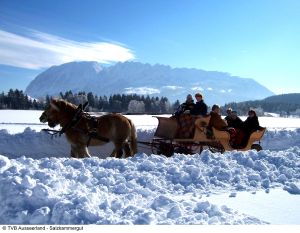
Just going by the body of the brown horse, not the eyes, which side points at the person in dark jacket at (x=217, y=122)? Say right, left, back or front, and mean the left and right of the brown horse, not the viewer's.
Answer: back

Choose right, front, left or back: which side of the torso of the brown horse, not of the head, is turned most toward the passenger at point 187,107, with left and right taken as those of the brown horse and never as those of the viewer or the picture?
back

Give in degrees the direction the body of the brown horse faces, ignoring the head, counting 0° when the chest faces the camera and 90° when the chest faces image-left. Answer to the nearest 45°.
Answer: approximately 90°

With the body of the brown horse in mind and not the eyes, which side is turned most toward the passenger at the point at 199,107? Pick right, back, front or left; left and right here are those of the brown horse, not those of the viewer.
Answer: back

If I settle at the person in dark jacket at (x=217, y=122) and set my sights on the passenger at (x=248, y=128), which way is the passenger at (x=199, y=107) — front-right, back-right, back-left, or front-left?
back-left

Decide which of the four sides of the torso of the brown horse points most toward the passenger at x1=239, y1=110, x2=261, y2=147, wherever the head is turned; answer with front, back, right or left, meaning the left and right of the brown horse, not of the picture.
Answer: back

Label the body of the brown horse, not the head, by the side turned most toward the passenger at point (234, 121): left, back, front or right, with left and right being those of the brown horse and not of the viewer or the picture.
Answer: back

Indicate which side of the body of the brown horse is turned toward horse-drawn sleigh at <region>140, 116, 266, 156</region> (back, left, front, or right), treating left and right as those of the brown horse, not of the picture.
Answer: back
